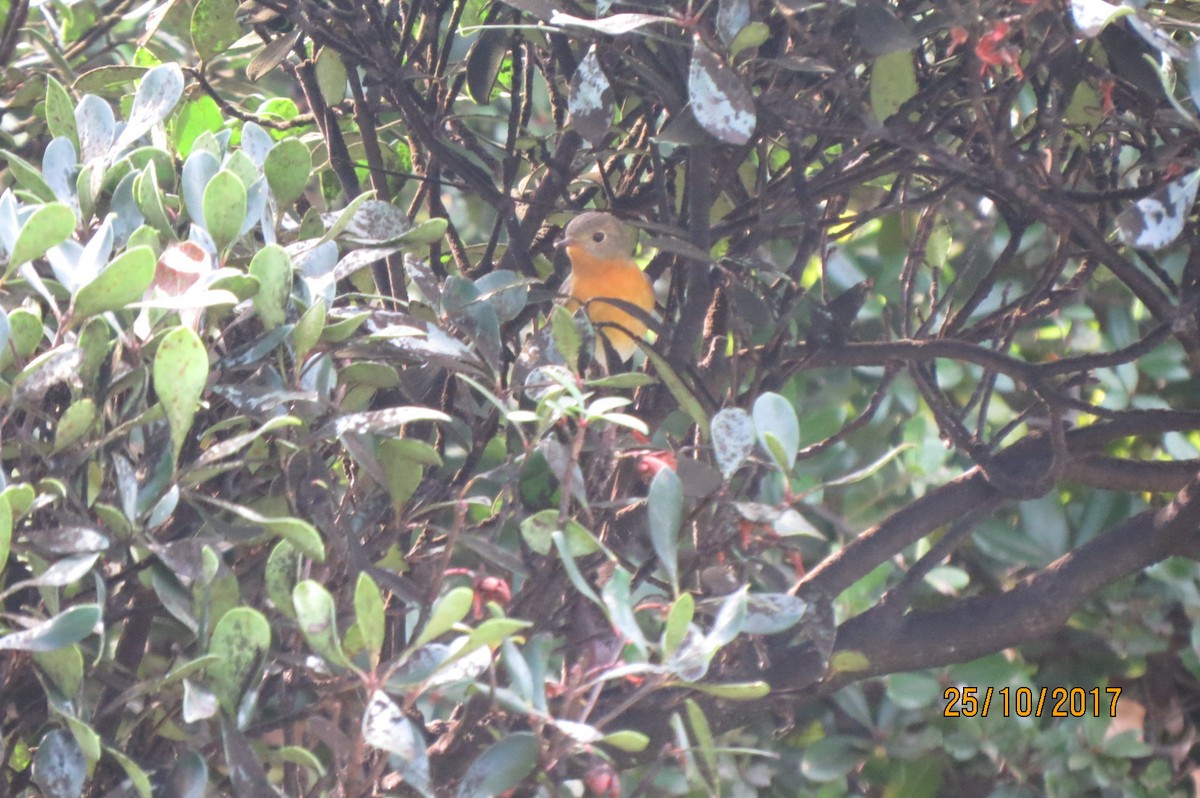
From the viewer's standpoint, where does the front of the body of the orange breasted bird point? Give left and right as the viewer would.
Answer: facing the viewer and to the left of the viewer
